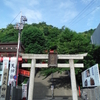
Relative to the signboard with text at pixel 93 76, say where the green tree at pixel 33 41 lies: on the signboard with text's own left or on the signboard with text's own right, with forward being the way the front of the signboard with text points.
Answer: on the signboard with text's own right
